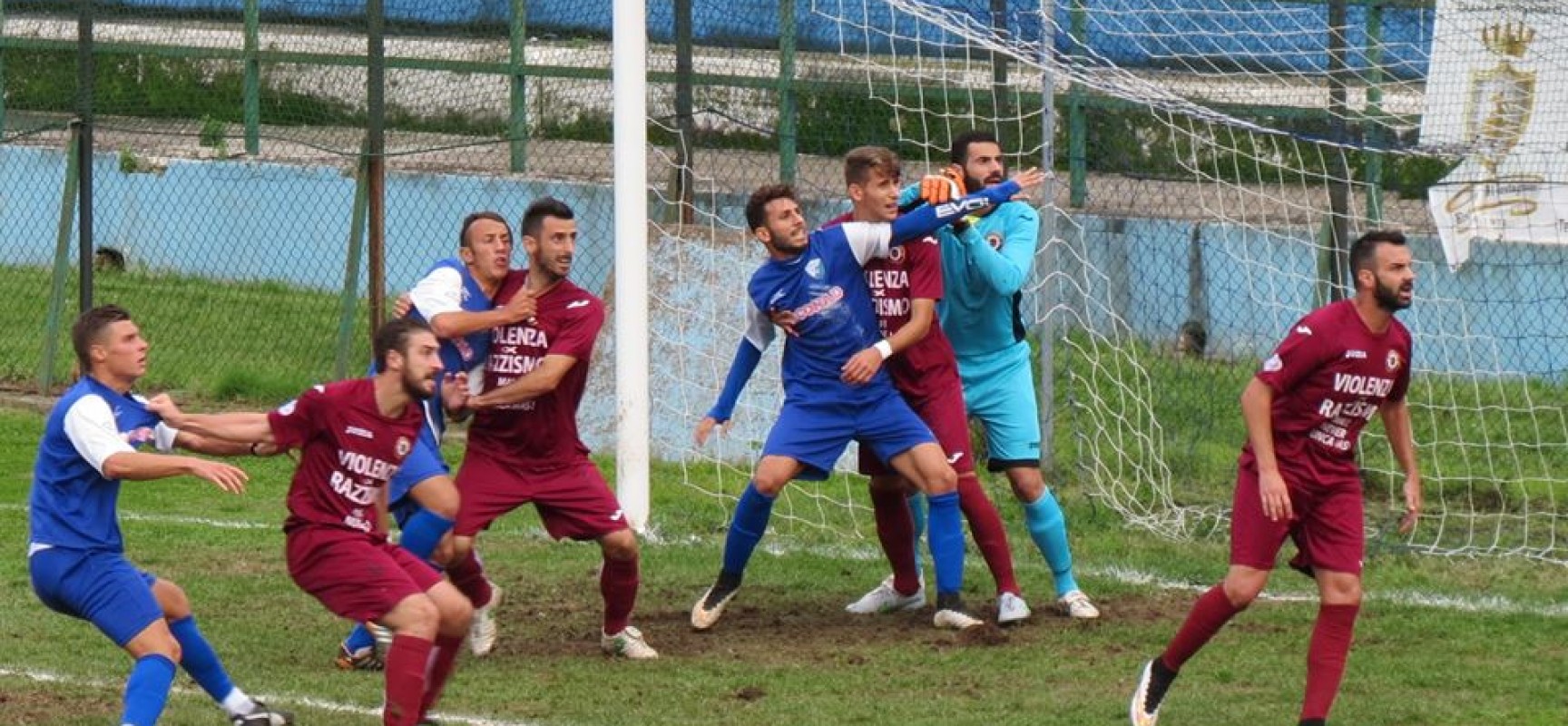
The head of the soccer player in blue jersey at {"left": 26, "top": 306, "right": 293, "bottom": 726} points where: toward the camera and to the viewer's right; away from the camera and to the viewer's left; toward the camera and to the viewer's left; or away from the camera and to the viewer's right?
toward the camera and to the viewer's right

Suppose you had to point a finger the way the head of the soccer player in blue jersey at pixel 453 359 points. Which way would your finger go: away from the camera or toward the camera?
toward the camera

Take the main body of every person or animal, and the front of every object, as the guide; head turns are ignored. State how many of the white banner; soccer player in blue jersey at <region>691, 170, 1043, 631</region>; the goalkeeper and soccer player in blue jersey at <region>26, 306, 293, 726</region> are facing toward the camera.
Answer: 3

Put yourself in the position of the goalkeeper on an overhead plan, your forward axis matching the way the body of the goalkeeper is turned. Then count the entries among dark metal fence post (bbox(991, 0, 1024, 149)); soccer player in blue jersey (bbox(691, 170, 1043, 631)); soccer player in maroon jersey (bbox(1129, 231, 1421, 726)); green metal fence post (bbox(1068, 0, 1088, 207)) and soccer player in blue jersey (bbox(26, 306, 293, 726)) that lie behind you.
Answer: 2

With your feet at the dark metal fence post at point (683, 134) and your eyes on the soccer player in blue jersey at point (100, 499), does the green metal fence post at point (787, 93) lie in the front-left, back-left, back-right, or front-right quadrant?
back-left

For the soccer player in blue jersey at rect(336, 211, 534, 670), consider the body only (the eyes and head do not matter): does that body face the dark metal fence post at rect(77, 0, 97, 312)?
no

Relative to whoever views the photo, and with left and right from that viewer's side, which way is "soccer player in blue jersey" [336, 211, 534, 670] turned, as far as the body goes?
facing the viewer and to the right of the viewer

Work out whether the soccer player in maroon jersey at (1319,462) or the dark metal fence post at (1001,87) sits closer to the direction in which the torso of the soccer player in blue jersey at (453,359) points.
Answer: the soccer player in maroon jersey

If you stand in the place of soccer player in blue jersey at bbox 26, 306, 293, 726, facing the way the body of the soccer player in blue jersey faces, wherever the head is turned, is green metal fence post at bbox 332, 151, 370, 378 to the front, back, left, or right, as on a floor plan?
left

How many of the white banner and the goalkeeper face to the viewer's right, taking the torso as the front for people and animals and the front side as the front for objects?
0

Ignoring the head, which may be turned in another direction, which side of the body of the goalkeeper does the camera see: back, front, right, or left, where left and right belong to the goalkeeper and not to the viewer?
front

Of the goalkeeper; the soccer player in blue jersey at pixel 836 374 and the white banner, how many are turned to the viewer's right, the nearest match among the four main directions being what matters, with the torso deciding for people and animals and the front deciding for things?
0

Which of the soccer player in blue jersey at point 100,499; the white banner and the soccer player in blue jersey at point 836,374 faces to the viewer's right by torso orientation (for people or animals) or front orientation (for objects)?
the soccer player in blue jersey at point 100,499

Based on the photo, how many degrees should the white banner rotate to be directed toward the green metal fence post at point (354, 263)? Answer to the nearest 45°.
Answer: approximately 90° to its right

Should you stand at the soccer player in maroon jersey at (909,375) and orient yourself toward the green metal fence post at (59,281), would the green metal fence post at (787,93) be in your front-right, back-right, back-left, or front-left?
front-right

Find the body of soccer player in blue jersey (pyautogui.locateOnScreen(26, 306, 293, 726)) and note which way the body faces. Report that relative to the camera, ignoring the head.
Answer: to the viewer's right

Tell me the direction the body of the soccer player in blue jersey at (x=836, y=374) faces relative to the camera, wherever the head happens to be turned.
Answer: toward the camera

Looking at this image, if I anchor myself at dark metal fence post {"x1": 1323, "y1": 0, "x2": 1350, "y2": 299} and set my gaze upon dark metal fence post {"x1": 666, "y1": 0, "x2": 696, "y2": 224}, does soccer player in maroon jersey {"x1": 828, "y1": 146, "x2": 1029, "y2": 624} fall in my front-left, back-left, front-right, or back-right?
front-left

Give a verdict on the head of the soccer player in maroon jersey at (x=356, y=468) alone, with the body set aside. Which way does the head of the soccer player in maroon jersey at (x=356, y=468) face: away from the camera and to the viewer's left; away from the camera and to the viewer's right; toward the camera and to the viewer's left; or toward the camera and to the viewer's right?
toward the camera and to the viewer's right
